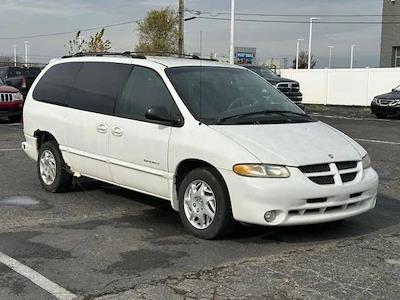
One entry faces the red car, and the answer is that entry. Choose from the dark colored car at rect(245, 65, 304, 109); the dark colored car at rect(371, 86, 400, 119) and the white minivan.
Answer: the dark colored car at rect(371, 86, 400, 119)

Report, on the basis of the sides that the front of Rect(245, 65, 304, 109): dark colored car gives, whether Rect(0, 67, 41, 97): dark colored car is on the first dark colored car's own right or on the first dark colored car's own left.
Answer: on the first dark colored car's own right

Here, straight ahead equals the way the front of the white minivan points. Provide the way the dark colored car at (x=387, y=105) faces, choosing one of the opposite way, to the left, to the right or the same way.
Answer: to the right

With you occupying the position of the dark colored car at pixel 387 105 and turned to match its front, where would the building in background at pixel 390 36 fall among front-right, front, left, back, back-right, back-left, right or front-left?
back-right

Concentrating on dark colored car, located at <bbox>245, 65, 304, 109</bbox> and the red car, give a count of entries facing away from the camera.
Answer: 0

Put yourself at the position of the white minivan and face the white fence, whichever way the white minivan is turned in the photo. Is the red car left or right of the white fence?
left

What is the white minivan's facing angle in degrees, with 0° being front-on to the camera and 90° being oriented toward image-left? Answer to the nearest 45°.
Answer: approximately 315°

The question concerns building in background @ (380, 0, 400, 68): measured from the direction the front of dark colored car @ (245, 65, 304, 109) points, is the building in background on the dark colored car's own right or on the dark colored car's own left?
on the dark colored car's own left

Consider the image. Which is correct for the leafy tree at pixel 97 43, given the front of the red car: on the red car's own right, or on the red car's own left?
on the red car's own left

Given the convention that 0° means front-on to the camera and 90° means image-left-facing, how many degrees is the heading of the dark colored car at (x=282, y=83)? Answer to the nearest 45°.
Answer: approximately 315°

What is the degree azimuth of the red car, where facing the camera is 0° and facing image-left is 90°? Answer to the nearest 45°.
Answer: approximately 315°

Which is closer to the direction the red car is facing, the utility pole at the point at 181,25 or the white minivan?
the white minivan
